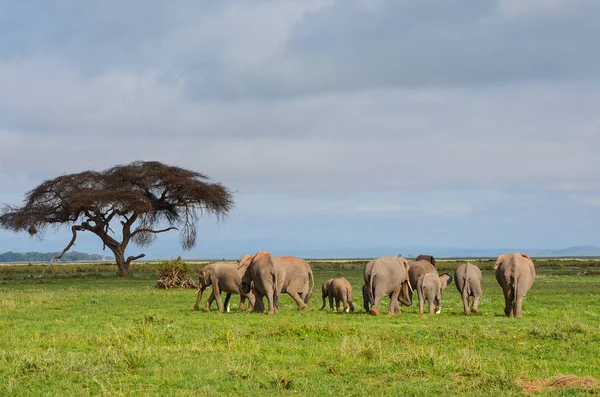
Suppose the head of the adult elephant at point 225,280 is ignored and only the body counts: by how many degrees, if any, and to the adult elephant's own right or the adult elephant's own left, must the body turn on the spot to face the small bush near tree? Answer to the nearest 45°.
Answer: approximately 90° to the adult elephant's own right

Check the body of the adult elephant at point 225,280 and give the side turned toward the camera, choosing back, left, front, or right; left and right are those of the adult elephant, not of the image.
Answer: left

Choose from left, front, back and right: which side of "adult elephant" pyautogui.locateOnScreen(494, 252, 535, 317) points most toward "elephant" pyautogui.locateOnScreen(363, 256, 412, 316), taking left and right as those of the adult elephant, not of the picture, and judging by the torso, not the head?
left

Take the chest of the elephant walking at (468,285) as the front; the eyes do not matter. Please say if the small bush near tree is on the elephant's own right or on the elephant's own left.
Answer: on the elephant's own left

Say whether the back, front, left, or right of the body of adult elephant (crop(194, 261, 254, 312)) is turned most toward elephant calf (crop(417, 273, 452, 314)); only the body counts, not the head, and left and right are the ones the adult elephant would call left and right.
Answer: back

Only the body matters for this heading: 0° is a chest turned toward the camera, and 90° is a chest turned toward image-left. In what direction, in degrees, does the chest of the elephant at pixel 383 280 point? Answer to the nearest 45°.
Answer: approximately 225°

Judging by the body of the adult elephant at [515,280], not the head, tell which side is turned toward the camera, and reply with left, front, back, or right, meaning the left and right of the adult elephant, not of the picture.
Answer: back

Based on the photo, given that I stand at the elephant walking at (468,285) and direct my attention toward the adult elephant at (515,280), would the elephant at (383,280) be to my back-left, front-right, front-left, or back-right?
back-right

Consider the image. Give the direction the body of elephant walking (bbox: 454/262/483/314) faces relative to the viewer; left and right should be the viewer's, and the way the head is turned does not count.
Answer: facing away from the viewer

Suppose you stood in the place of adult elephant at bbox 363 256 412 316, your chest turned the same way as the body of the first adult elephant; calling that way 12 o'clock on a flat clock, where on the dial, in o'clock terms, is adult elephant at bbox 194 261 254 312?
The adult elephant at bbox 194 261 254 312 is roughly at 8 o'clock from the adult elephant at bbox 363 256 412 316.

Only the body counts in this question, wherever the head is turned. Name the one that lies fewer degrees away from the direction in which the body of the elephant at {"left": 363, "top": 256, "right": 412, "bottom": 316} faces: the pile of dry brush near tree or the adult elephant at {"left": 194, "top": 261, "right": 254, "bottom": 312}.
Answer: the pile of dry brush near tree

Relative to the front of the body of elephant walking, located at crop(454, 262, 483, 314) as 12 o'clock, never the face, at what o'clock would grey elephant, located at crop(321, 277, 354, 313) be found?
The grey elephant is roughly at 9 o'clock from the elephant walking.

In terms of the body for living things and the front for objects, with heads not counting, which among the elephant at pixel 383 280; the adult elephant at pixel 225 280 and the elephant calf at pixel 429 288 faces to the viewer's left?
the adult elephant

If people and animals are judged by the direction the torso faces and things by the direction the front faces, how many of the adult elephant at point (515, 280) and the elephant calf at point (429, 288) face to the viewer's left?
0

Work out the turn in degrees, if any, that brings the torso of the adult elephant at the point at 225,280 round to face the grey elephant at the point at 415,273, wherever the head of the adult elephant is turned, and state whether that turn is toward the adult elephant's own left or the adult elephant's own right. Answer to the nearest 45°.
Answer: approximately 180°

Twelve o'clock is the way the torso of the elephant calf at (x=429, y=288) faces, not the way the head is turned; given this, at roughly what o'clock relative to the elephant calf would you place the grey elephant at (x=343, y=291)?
The grey elephant is roughly at 8 o'clock from the elephant calf.
